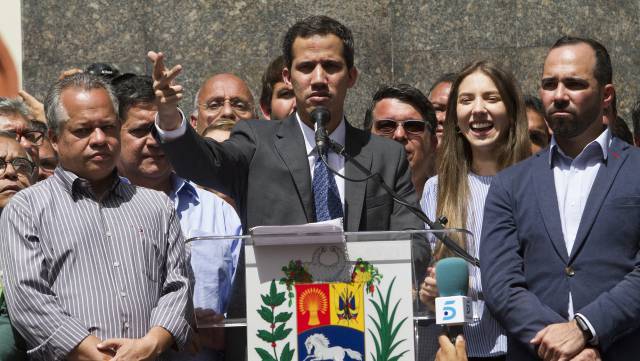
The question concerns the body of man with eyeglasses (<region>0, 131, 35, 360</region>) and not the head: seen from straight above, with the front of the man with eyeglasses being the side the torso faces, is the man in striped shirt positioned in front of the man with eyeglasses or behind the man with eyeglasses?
in front

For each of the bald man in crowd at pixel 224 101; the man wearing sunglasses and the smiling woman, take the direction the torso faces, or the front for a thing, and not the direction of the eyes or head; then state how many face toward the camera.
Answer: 3

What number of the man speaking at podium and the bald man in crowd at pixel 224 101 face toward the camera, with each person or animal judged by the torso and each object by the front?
2

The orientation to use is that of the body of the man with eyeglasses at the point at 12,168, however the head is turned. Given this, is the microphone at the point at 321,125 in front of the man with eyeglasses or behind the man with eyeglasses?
in front

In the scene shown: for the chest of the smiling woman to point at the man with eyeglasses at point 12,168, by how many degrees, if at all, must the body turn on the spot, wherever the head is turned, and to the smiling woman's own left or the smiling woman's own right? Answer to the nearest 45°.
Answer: approximately 90° to the smiling woman's own right

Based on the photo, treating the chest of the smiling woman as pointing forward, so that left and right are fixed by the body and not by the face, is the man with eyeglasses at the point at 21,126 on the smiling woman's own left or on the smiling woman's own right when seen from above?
on the smiling woman's own right
